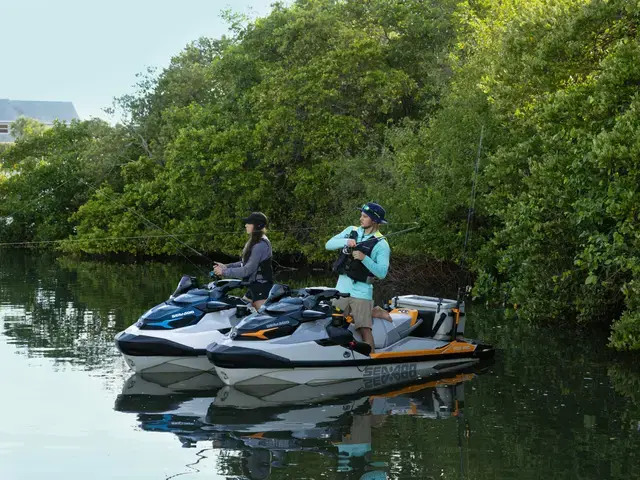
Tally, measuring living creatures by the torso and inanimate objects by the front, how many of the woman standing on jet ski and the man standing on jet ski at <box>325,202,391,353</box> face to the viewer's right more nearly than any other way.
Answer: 0

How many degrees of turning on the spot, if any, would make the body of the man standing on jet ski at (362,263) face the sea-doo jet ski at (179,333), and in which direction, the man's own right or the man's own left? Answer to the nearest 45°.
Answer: approximately 45° to the man's own right

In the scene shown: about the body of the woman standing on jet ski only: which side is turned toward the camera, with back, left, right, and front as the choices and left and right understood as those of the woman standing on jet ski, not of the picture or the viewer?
left

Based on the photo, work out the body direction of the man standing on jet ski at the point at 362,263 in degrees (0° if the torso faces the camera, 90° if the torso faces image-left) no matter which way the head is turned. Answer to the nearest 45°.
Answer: approximately 45°

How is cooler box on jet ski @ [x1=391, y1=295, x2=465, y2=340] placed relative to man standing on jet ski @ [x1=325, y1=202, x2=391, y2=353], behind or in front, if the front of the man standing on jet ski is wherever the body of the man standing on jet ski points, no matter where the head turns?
behind

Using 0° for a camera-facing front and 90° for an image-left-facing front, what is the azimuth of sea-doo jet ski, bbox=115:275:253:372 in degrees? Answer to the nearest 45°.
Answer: approximately 45°

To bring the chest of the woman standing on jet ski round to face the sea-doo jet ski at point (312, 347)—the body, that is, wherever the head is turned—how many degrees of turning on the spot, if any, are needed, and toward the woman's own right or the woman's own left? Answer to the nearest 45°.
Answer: approximately 135° to the woman's own left

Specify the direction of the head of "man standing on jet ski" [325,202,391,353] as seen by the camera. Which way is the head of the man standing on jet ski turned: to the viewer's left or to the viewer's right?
to the viewer's left

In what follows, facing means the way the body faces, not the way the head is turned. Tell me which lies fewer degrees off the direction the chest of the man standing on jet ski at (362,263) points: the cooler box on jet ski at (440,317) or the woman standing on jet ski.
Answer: the woman standing on jet ski

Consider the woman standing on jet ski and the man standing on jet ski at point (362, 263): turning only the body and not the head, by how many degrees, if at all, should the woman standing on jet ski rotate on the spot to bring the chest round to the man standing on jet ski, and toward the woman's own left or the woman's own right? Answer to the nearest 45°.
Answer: approximately 135° to the woman's own left

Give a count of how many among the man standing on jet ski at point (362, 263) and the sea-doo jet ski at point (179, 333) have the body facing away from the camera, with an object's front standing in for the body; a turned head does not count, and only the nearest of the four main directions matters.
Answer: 0

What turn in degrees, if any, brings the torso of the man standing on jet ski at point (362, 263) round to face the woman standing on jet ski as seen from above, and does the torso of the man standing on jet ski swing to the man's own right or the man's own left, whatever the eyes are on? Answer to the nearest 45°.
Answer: approximately 90° to the man's own right

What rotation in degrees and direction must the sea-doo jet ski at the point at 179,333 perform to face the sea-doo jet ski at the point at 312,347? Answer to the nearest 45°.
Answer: approximately 90° to its left

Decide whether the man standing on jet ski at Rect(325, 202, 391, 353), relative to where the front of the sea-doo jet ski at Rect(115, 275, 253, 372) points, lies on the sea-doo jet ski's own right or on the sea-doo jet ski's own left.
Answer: on the sea-doo jet ski's own left
